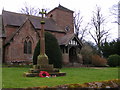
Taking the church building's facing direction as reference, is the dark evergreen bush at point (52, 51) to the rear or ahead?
ahead

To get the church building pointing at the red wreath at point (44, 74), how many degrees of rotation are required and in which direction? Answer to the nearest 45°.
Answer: approximately 45° to its right

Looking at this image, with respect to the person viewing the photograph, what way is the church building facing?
facing the viewer and to the right of the viewer
